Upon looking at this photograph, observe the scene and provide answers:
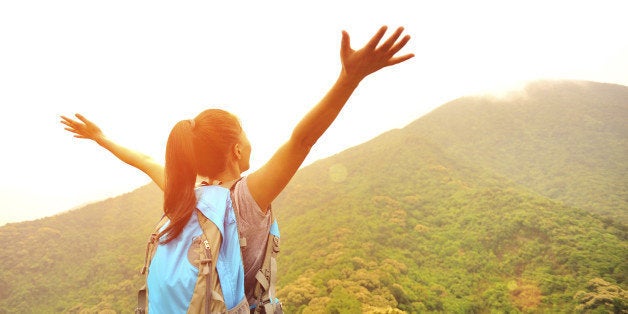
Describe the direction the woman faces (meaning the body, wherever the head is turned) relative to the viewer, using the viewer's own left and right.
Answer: facing away from the viewer and to the right of the viewer

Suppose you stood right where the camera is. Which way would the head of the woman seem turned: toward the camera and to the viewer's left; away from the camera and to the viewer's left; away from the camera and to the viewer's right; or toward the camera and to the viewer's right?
away from the camera and to the viewer's right
